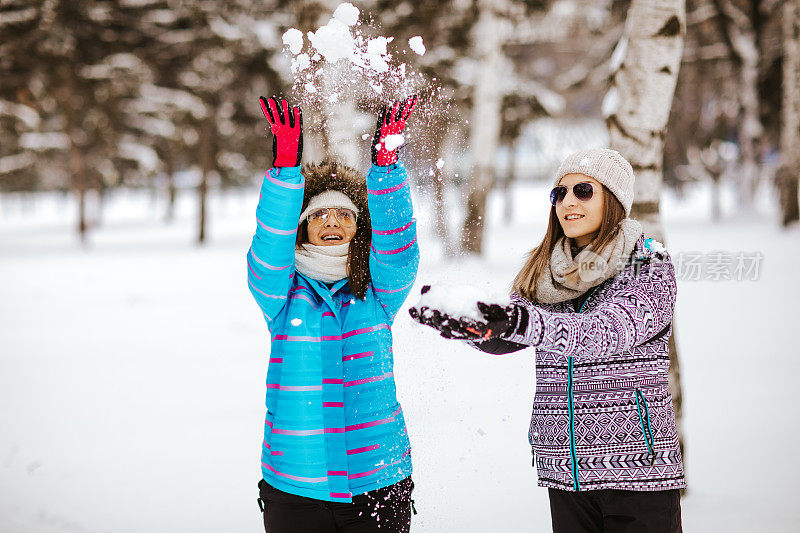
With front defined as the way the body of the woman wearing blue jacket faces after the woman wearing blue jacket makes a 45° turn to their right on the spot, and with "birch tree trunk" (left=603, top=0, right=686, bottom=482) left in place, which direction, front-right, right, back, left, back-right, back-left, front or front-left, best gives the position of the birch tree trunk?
back

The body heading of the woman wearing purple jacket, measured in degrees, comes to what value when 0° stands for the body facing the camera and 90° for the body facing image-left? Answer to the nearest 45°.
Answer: approximately 45°

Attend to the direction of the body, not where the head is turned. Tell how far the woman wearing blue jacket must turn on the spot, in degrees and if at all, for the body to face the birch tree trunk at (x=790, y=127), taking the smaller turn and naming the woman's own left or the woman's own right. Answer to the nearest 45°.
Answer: approximately 135° to the woman's own left

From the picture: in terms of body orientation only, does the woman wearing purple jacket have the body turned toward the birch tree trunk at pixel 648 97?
no

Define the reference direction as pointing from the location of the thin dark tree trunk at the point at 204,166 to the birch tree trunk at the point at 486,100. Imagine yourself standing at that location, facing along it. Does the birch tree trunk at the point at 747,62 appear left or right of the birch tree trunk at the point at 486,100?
left

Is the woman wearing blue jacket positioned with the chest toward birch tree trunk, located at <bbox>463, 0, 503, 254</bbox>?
no

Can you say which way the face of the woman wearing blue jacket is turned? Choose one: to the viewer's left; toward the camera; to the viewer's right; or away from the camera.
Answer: toward the camera

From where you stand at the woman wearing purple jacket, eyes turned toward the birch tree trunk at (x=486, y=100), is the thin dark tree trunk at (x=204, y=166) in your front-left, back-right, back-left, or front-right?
front-left

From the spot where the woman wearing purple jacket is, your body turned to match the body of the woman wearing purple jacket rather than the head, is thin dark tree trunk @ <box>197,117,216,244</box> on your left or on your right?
on your right

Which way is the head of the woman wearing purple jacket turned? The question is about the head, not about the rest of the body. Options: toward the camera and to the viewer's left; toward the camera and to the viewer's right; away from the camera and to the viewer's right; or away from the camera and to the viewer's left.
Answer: toward the camera and to the viewer's left

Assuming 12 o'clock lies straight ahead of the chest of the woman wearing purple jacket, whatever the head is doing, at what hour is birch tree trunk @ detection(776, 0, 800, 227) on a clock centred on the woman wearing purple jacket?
The birch tree trunk is roughly at 5 o'clock from the woman wearing purple jacket.

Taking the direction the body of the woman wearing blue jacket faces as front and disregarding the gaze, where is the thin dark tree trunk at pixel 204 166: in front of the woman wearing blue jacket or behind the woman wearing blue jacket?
behind

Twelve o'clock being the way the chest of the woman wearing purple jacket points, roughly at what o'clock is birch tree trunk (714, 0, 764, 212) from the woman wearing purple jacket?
The birch tree trunk is roughly at 5 o'clock from the woman wearing purple jacket.

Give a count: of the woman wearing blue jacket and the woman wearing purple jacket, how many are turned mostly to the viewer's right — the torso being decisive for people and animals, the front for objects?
0

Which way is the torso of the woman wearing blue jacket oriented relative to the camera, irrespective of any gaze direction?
toward the camera
